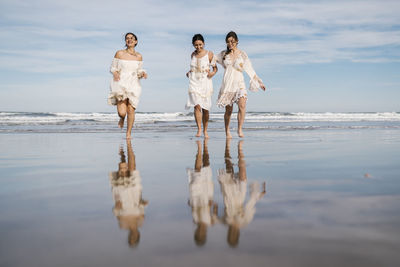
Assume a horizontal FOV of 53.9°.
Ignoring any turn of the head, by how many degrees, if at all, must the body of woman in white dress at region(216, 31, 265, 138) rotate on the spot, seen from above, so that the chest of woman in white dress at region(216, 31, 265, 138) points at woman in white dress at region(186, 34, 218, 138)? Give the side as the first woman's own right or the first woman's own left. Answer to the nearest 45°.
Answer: approximately 90° to the first woman's own right

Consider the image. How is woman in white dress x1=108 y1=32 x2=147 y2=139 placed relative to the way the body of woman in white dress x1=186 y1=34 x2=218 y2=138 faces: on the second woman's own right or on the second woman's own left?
on the second woman's own right

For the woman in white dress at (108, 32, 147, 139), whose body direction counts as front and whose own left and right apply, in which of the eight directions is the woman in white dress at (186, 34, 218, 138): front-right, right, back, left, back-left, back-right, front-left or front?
left

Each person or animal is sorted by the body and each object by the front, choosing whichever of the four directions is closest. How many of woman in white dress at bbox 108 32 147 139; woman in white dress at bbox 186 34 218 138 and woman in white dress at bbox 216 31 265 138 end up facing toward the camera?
3

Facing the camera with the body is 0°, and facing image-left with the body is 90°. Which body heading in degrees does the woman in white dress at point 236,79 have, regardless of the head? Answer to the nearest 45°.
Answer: approximately 0°

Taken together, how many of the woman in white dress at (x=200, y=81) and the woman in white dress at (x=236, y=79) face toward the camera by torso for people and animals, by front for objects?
2

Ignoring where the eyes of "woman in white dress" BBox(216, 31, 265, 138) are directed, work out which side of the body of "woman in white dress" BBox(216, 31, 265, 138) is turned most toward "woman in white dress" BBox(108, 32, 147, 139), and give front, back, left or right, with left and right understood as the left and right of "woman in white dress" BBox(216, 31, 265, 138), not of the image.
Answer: right

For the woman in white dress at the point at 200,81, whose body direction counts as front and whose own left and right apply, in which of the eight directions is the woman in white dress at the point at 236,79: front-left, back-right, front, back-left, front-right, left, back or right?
left

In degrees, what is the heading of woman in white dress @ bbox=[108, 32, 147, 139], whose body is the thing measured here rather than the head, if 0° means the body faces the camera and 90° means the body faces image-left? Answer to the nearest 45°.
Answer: approximately 0°

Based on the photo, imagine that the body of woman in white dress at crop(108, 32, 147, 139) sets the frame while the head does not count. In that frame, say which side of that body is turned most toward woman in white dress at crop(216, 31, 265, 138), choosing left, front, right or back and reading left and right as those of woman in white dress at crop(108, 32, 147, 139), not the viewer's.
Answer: left
